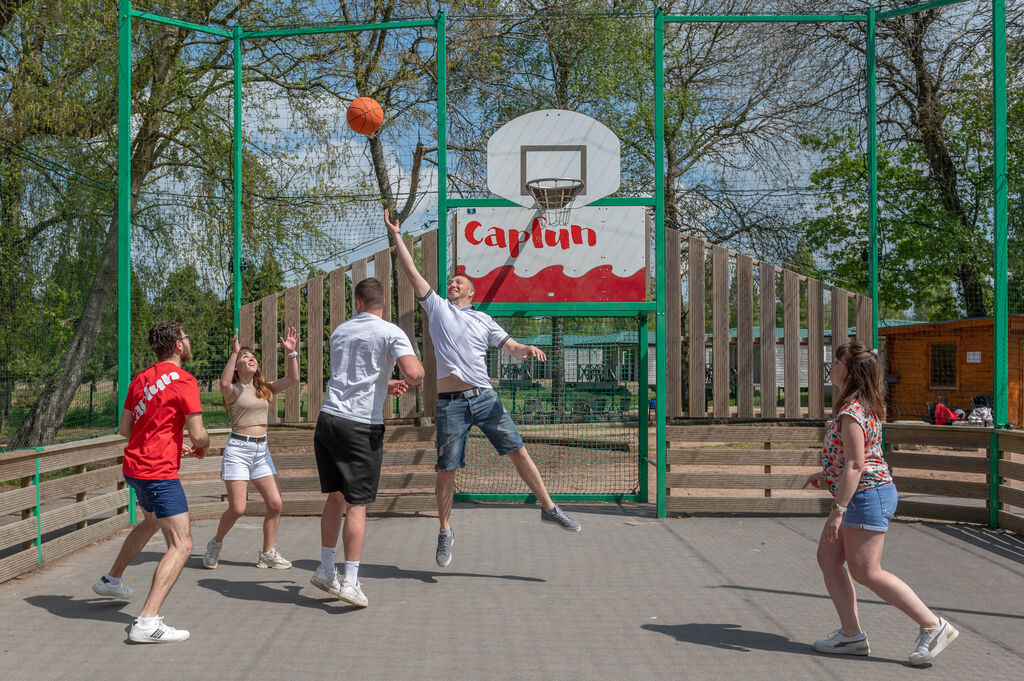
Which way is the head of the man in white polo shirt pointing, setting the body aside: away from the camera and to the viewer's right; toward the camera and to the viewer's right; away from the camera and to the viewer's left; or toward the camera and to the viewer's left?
toward the camera and to the viewer's left

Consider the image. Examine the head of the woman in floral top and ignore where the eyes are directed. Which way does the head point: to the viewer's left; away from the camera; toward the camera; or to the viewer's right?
to the viewer's left

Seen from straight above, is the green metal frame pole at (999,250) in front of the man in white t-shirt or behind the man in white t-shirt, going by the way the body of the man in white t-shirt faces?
in front

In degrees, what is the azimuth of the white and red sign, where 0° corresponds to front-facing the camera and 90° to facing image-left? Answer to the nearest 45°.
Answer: approximately 0°

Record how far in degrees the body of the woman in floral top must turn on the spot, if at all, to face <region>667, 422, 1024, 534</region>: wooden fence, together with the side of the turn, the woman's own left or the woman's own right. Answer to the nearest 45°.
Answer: approximately 90° to the woman's own right

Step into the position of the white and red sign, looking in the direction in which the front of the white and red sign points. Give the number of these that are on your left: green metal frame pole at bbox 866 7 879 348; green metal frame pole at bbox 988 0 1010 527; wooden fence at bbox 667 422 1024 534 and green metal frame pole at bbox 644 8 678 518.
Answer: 4

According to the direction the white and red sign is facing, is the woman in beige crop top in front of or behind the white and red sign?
in front

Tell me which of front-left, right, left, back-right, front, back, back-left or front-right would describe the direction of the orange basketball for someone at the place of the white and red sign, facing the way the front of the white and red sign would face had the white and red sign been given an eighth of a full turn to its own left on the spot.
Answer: back-right

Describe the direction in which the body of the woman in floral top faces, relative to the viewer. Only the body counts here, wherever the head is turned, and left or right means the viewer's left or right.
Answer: facing to the left of the viewer

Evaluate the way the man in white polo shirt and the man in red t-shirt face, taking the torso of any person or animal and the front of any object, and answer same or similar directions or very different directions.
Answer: very different directions

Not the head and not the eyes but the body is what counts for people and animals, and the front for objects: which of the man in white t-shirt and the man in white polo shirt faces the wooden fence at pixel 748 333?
the man in white t-shirt
